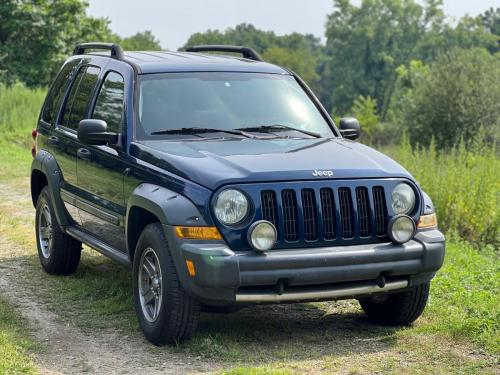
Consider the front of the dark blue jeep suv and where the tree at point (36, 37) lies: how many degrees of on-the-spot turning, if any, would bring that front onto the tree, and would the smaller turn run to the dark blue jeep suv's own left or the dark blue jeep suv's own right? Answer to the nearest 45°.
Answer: approximately 135° to the dark blue jeep suv's own left

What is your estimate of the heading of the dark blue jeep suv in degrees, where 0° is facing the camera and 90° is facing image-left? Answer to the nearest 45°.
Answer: approximately 315°
